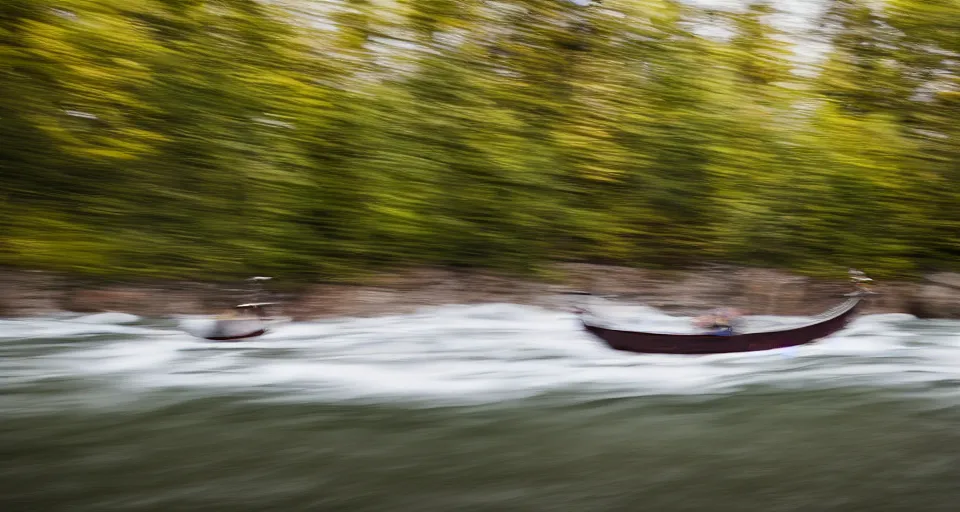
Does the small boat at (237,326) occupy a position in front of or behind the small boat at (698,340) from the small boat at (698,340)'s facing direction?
behind

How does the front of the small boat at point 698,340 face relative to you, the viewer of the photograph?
facing to the right of the viewer
